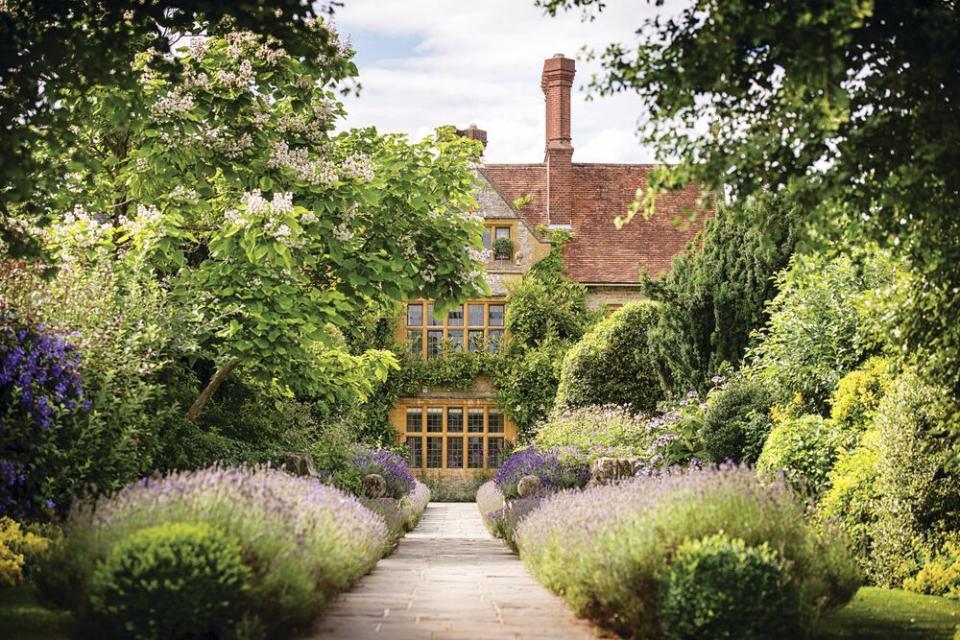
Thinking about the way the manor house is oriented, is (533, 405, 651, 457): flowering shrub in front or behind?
in front

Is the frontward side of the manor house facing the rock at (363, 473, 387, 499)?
yes

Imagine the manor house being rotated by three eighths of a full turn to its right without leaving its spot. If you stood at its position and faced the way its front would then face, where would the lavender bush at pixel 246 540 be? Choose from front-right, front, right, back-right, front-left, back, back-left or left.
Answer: back-left

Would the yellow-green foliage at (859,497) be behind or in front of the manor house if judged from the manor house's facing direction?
in front

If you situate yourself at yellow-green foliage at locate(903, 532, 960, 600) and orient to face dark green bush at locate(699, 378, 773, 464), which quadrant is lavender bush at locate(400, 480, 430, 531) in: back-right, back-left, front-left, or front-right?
front-left

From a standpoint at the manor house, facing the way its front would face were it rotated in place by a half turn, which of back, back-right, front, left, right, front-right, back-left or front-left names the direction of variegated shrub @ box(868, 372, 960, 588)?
back

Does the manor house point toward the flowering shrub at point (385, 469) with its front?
yes

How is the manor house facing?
toward the camera

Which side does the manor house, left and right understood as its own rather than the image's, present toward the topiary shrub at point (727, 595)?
front

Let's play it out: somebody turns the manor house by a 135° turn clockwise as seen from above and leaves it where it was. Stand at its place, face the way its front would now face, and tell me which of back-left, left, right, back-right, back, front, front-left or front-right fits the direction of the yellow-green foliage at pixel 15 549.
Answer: back-left

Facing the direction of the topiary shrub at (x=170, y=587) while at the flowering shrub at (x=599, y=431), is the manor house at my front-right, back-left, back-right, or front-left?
back-right

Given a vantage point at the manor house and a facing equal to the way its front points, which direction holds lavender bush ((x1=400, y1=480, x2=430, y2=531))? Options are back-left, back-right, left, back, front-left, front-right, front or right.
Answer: front

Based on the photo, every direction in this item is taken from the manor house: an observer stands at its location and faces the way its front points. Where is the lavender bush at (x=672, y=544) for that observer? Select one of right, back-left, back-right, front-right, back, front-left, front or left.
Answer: front

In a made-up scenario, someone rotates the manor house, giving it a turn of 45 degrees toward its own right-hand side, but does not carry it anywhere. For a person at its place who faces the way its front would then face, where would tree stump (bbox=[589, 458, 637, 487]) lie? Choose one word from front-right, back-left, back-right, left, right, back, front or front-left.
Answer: front-left

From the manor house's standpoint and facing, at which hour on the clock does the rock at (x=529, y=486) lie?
The rock is roughly at 12 o'clock from the manor house.

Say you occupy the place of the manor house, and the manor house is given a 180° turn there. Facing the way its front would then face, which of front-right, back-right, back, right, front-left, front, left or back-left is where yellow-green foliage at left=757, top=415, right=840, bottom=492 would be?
back
